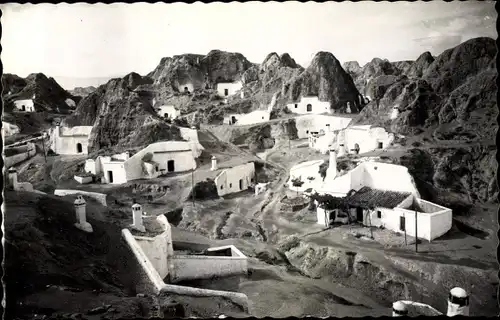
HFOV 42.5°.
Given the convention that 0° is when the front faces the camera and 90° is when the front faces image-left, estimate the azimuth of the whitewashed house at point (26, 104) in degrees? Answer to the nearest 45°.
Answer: approximately 0°

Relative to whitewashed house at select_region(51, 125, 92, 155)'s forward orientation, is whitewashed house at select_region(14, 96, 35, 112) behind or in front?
behind

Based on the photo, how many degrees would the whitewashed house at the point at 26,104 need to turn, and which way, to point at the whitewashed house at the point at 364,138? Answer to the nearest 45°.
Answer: approximately 45° to its left

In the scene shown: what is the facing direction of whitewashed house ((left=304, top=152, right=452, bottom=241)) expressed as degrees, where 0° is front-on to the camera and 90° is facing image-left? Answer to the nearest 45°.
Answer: approximately 45°

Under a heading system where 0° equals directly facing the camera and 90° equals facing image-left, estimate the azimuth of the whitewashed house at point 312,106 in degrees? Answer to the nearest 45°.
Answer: approximately 0°
